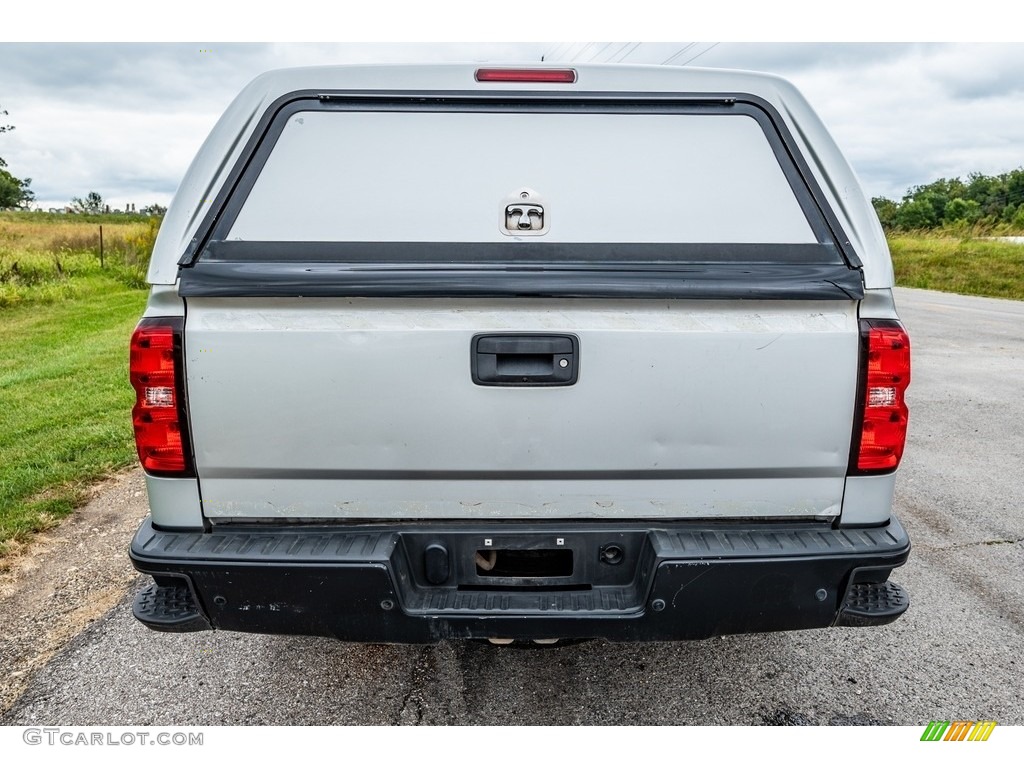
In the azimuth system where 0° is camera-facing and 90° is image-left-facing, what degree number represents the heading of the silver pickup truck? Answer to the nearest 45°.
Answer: approximately 180°
